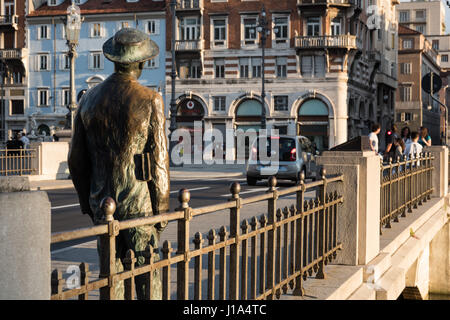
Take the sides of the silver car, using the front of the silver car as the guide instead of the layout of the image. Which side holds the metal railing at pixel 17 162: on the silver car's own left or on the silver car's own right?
on the silver car's own left

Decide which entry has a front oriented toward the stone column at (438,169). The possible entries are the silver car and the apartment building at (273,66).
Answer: the apartment building

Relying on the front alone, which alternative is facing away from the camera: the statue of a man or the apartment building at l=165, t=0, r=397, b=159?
the statue of a man

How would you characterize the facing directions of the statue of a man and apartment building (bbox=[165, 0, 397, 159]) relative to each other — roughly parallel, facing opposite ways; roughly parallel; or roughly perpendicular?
roughly parallel, facing opposite ways

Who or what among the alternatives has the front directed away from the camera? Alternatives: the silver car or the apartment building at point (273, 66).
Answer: the silver car

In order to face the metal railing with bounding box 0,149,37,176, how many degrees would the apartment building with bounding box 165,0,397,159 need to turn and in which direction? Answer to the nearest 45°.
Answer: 0° — it already faces it

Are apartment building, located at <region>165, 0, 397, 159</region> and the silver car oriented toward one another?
yes

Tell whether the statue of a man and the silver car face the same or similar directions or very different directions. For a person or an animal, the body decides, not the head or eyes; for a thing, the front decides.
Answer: same or similar directions

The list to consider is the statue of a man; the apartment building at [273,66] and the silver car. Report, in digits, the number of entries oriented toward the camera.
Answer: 1

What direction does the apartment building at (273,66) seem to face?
toward the camera

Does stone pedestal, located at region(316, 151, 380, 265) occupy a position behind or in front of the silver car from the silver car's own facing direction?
behind

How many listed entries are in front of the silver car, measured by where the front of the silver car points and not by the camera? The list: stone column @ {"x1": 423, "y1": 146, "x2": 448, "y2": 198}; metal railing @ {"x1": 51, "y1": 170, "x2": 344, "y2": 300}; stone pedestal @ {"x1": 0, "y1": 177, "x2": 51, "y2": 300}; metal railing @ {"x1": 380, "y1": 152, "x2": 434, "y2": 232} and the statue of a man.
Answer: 0

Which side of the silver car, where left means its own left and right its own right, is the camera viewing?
back

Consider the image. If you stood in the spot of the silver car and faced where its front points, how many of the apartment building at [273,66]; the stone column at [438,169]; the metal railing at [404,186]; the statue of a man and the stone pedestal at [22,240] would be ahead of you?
1

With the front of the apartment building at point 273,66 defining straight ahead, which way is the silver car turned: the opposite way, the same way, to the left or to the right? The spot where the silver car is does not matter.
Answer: the opposite way

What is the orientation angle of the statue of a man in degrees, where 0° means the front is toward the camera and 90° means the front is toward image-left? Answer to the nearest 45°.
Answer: approximately 180°

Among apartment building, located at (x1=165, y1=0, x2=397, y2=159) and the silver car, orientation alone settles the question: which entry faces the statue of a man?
the apartment building

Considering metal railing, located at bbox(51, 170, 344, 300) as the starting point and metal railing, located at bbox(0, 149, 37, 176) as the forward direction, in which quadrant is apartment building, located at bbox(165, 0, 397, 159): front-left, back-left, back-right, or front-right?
front-right
